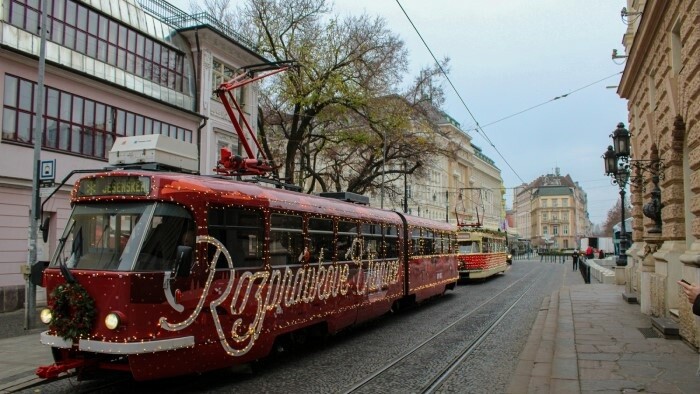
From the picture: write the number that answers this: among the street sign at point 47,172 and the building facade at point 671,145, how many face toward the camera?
1

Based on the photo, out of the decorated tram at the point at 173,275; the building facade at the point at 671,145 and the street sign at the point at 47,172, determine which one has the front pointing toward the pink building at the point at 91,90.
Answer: the building facade

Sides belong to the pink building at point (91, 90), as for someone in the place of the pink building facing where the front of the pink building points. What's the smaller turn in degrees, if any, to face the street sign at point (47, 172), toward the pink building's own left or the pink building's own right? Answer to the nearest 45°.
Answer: approximately 45° to the pink building's own right

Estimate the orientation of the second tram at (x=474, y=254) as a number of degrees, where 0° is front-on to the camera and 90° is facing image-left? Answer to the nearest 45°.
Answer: approximately 45°

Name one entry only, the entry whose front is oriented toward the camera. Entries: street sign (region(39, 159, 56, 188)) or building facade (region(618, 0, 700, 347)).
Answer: the street sign

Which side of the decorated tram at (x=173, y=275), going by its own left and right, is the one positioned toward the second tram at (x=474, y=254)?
back

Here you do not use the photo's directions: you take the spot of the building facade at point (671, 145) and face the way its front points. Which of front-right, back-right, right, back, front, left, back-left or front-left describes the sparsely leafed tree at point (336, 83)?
front-right

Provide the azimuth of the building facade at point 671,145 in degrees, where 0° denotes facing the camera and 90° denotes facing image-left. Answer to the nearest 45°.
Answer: approximately 90°

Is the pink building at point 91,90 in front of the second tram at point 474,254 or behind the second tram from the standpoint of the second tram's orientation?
in front

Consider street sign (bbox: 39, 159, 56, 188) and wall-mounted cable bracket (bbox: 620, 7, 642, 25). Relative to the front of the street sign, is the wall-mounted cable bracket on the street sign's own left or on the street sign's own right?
on the street sign's own left

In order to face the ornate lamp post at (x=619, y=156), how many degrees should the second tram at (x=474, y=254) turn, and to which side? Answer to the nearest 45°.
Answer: approximately 45° to its left

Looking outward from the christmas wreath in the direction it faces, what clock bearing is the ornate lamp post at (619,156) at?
The ornate lamp post is roughly at 7 o'clock from the christmas wreath.

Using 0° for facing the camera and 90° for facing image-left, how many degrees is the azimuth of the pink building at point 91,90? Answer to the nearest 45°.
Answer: approximately 315°

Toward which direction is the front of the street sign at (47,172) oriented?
toward the camera

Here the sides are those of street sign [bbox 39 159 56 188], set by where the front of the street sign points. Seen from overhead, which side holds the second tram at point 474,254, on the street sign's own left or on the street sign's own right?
on the street sign's own left

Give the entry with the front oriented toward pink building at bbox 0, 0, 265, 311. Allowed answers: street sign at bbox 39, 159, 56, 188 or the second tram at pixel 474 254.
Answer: the second tram
